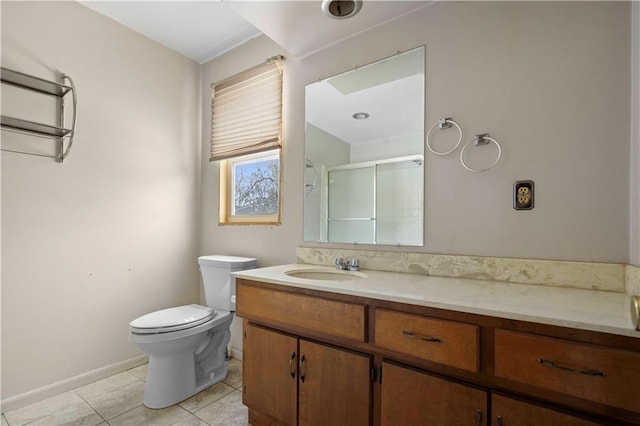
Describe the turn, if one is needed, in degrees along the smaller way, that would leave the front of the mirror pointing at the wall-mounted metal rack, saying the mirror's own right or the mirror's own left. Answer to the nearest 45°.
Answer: approximately 45° to the mirror's own right

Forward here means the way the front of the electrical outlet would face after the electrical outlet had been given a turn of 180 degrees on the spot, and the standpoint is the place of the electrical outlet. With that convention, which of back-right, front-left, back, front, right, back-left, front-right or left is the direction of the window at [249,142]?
left

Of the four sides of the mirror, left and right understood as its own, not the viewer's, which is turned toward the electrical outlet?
left

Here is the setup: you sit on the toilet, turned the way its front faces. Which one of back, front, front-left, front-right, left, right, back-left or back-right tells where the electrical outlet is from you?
left

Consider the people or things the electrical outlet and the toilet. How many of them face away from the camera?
0

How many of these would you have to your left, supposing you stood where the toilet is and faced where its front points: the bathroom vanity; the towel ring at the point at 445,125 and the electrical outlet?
3

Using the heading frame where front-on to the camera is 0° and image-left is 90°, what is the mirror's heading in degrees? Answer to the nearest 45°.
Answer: approximately 45°

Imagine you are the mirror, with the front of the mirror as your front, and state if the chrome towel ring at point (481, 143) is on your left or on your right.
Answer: on your left

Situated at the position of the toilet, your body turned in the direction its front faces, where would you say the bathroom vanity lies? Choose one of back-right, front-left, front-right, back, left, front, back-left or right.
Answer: left

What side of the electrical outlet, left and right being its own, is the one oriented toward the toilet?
right

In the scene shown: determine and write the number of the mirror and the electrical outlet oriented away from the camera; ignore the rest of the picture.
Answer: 0
